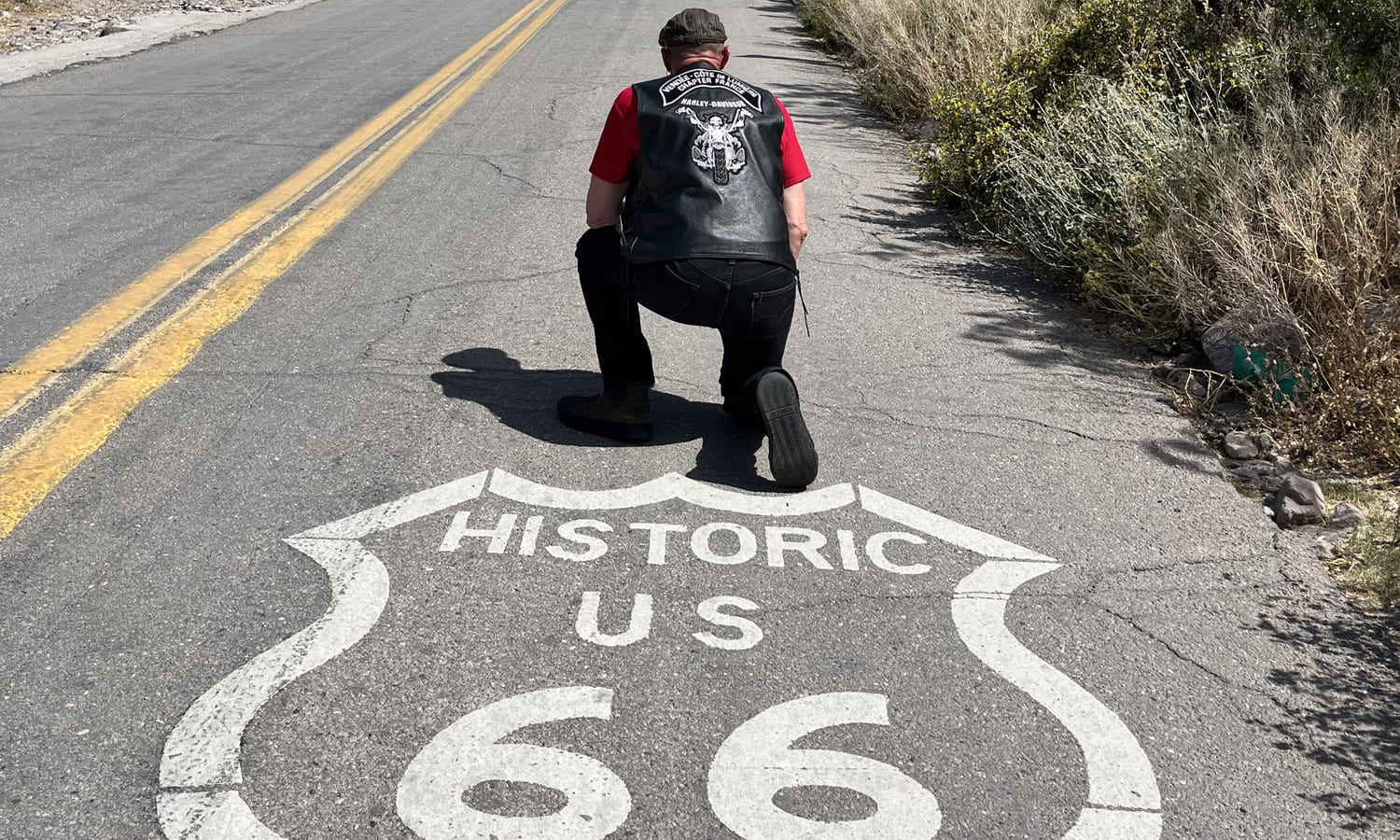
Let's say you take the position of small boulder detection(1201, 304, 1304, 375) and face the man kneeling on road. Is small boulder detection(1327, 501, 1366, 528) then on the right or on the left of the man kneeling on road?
left

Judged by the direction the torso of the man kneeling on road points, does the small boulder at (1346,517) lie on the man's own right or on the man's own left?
on the man's own right

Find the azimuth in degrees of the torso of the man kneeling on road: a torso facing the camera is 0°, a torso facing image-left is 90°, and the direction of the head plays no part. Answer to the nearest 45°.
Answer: approximately 180°

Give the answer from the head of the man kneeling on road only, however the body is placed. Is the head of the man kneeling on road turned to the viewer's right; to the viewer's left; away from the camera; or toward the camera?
away from the camera

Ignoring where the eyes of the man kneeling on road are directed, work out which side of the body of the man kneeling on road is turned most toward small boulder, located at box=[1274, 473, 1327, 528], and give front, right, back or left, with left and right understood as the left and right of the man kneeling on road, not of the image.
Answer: right

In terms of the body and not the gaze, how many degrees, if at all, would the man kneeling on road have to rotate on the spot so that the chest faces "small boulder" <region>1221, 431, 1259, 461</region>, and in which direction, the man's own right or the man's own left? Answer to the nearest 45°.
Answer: approximately 90° to the man's own right

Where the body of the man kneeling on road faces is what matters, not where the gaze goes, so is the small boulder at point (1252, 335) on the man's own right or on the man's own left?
on the man's own right

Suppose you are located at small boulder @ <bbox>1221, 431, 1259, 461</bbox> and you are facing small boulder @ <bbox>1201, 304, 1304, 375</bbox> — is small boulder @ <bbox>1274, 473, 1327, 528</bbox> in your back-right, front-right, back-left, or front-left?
back-right
